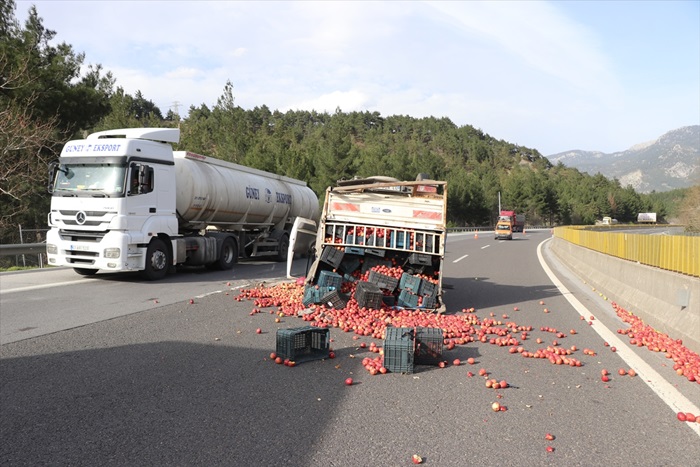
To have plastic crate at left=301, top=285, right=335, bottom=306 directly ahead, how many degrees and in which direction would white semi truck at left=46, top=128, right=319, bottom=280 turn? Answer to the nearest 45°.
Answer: approximately 90° to its left

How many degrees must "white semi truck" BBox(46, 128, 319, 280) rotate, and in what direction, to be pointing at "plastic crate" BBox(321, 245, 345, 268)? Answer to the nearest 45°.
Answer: approximately 90° to its left

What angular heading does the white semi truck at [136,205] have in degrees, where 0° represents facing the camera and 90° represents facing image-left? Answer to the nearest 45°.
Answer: approximately 45°

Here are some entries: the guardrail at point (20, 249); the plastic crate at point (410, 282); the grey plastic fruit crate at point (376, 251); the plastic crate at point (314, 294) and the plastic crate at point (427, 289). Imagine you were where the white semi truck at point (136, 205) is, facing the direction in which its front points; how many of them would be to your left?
4

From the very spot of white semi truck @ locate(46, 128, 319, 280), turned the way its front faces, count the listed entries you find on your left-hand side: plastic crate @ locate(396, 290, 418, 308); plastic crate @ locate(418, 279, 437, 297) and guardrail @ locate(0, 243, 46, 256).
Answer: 2

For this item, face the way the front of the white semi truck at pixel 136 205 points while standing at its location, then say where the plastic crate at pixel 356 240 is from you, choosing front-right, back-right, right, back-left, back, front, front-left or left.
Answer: left

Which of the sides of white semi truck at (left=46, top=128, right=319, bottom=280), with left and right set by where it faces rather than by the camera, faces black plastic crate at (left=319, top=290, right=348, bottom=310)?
left

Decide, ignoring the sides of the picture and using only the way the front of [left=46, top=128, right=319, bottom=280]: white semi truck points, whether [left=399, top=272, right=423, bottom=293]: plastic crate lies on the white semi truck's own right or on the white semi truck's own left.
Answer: on the white semi truck's own left

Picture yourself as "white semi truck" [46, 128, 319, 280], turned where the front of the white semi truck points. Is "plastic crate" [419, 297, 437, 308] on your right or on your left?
on your left

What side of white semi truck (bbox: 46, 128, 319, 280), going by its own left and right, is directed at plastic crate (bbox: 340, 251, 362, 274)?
left

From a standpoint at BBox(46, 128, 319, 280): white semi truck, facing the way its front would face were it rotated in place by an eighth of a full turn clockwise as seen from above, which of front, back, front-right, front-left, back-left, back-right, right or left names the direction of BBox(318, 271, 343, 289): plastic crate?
back-left

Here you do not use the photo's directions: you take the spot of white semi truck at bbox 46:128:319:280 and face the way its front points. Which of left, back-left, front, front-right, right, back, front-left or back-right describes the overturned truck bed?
left

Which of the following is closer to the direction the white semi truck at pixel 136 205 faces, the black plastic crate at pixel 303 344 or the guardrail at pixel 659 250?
the black plastic crate

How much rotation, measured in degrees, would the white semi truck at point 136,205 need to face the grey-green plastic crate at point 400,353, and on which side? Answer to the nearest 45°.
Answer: approximately 45° to its left

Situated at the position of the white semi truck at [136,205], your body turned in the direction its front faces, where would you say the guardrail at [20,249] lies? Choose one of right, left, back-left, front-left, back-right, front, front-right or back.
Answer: right
